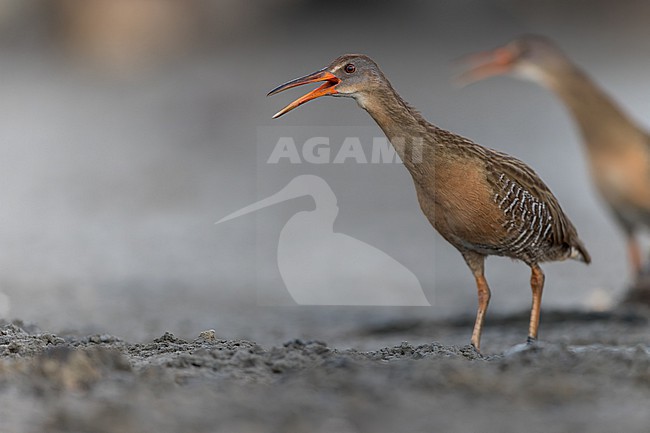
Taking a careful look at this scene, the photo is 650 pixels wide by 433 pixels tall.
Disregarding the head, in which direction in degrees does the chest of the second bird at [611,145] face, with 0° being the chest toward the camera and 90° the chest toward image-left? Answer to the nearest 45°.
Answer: approximately 90°
